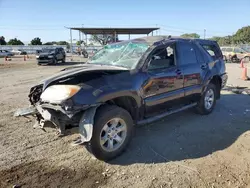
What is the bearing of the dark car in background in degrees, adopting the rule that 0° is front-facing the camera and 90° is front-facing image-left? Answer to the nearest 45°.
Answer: approximately 45°

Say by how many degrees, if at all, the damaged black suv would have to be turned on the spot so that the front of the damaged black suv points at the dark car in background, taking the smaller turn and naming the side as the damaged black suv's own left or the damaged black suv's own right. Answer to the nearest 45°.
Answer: approximately 135° to the damaged black suv's own right

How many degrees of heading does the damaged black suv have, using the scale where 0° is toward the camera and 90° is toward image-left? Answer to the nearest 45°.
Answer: approximately 45°

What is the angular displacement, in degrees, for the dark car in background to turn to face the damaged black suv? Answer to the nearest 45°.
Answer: approximately 45° to its left
